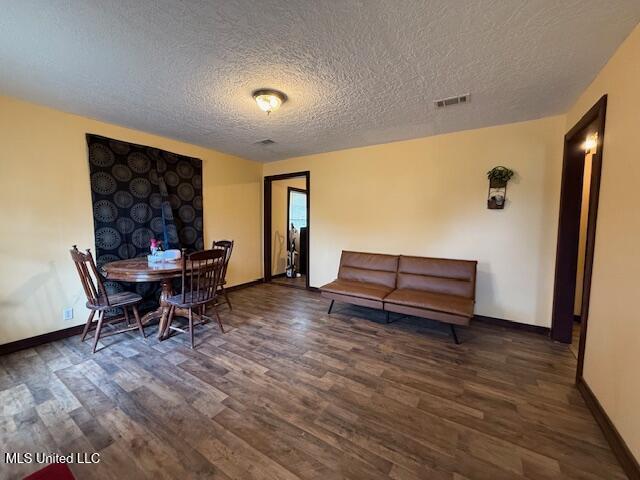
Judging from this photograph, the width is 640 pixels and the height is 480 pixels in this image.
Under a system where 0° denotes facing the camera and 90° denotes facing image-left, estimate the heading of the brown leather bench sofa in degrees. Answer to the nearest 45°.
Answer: approximately 45°

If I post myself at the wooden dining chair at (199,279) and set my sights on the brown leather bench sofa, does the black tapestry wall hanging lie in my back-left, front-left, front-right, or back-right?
back-left

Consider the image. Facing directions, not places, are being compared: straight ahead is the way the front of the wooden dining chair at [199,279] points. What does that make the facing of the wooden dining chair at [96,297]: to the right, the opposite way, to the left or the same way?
to the right

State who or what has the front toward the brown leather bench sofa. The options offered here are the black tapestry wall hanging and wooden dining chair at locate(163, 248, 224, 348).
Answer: the black tapestry wall hanging

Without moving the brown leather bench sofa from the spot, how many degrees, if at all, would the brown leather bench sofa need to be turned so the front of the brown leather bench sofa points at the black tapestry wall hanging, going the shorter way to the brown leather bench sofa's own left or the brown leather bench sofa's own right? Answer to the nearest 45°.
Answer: approximately 45° to the brown leather bench sofa's own right

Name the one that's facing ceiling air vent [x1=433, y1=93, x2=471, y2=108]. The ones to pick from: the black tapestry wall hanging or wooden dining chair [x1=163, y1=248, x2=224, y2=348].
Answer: the black tapestry wall hanging

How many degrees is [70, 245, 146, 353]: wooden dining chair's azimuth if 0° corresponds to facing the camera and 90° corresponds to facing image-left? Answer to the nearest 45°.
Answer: approximately 225°
